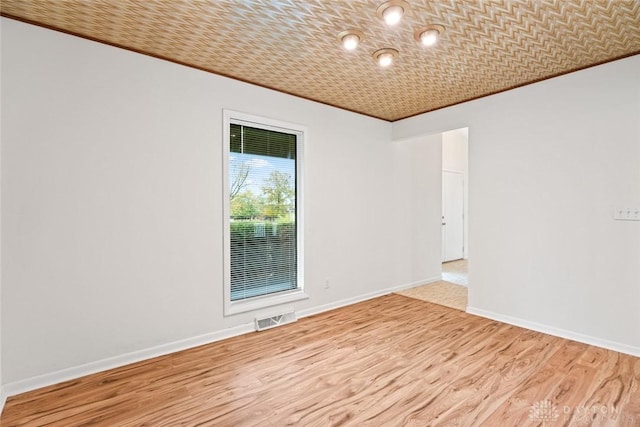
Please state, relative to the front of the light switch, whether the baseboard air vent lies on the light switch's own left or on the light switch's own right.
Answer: on the light switch's own right

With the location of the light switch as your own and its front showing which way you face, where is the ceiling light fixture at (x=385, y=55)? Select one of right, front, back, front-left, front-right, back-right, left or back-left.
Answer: front-right

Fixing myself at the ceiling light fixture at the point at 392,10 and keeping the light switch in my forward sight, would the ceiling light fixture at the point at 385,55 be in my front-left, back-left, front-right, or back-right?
front-left

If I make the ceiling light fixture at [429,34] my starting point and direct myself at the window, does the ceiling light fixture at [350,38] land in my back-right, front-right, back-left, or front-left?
front-left

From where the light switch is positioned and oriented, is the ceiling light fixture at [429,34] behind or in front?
in front

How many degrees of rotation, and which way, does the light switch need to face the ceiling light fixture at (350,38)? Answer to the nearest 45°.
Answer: approximately 45° to its right
